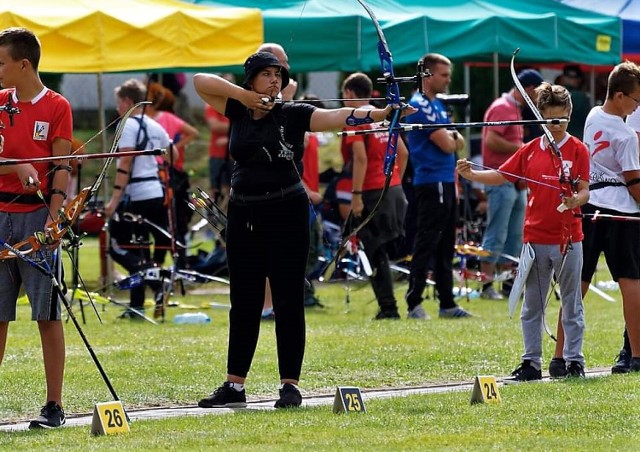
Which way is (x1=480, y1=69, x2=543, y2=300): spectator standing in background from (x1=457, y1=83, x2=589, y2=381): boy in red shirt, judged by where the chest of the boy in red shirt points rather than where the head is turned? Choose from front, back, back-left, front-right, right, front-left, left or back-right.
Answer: back

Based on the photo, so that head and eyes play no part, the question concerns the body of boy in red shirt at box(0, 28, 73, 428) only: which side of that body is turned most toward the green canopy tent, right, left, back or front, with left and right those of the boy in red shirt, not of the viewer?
back
